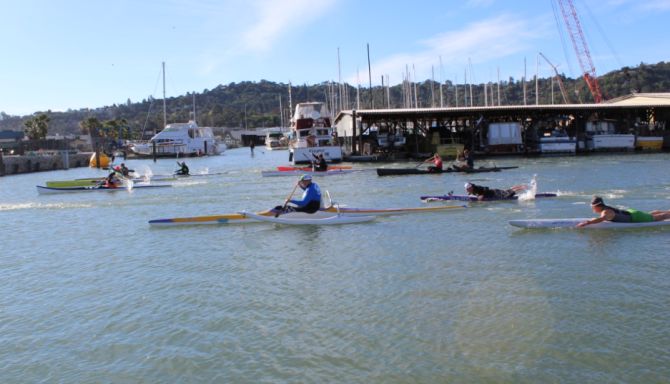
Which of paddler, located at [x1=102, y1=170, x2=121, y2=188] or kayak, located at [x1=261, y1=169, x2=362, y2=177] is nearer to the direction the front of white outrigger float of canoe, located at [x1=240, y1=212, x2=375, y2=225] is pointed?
the paddler

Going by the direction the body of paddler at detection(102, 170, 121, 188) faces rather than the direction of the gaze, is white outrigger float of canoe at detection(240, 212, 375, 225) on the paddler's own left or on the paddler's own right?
on the paddler's own left

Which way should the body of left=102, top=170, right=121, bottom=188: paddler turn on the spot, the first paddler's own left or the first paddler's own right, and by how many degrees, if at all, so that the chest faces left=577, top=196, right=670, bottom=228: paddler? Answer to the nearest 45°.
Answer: approximately 135° to the first paddler's own left

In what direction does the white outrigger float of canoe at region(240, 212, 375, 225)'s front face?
to the viewer's left

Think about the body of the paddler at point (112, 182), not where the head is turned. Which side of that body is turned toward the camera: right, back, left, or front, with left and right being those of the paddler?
left

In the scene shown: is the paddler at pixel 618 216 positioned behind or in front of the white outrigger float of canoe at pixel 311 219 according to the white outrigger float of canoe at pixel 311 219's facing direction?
behind

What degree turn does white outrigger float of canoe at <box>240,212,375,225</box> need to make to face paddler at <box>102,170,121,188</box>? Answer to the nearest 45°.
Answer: approximately 45° to its right

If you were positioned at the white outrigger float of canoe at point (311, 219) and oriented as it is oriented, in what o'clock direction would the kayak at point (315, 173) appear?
The kayak is roughly at 3 o'clock from the white outrigger float of canoe.

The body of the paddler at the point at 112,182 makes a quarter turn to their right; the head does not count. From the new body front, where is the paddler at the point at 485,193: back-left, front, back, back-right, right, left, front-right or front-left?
back-right

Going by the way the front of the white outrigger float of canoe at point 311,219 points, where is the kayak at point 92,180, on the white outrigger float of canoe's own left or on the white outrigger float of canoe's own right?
on the white outrigger float of canoe's own right

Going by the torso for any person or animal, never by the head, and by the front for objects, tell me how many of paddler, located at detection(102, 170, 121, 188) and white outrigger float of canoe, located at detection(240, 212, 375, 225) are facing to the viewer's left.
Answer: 2

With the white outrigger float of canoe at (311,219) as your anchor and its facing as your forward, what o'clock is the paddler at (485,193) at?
The paddler is roughly at 5 o'clock from the white outrigger float of canoe.
